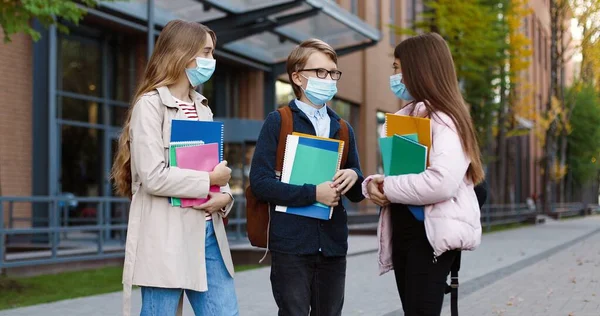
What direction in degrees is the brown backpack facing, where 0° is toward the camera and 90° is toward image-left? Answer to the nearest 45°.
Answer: approximately 135°

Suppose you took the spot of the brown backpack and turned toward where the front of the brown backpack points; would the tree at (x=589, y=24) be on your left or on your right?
on your right

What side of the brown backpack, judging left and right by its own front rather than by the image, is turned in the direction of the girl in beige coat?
left

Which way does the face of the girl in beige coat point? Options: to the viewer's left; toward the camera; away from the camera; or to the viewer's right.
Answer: to the viewer's right

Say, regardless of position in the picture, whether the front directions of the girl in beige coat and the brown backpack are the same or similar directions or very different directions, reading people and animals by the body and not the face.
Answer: very different directions

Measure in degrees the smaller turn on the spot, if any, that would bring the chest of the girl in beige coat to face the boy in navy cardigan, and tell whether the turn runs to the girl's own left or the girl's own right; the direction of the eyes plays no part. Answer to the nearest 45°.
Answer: approximately 45° to the girl's own left

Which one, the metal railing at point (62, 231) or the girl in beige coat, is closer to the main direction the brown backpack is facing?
the metal railing

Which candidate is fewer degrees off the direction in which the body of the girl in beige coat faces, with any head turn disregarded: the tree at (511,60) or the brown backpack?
the brown backpack
